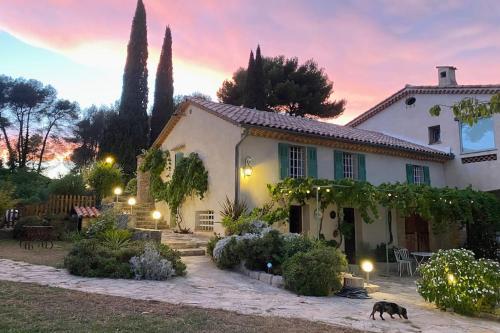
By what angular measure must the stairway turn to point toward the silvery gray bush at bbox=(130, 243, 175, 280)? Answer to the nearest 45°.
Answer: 0° — it already faces it

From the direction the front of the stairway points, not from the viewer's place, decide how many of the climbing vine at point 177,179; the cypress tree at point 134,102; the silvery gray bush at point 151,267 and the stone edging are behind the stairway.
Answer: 2

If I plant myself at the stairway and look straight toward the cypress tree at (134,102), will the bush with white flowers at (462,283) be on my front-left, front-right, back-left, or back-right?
back-right

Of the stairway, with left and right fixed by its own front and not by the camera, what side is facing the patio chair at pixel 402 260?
left

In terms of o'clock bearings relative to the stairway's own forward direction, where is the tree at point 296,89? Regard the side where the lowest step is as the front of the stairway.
The tree is roughly at 7 o'clock from the stairway.

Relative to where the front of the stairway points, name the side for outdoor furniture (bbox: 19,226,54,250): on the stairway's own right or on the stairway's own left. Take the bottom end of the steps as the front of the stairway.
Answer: on the stairway's own right

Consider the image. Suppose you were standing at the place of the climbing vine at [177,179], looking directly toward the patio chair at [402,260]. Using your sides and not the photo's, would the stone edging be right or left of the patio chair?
right

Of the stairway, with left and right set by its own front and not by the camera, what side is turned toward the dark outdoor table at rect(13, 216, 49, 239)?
right

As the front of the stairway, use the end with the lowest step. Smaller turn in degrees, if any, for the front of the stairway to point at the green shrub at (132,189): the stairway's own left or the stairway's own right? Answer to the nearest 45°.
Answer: approximately 180°

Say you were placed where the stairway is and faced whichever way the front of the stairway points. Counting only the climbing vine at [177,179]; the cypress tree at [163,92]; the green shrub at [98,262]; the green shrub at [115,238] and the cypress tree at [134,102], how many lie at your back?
3

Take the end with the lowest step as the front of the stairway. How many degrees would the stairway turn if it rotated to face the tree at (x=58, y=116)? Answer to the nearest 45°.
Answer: approximately 135° to its right

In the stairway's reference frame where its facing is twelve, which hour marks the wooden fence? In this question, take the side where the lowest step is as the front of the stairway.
The wooden fence is roughly at 4 o'clock from the stairway.

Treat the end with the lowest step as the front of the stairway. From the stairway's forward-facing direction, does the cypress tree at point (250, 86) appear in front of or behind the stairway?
behind

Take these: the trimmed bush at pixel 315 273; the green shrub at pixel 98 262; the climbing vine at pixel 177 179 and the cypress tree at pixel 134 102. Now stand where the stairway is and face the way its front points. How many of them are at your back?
2

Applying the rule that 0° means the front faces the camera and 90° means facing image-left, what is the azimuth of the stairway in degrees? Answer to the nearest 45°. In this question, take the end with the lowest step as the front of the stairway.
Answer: approximately 0°

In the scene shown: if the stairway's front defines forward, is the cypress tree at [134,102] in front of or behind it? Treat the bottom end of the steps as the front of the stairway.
behind
